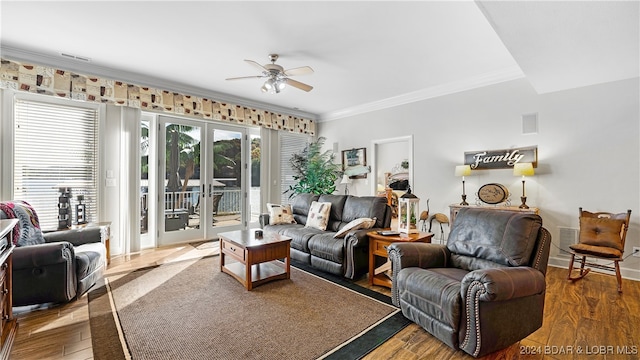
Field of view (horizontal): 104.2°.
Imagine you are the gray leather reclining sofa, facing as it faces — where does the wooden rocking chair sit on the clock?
The wooden rocking chair is roughly at 8 o'clock from the gray leather reclining sofa.

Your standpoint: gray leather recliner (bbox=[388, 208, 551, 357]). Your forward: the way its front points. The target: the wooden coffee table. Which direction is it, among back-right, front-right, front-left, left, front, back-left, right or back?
front-right

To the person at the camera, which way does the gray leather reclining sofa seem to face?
facing the viewer and to the left of the viewer

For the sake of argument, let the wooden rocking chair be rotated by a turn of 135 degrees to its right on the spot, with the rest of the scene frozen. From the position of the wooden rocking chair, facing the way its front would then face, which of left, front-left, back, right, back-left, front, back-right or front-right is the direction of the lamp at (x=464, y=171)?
left

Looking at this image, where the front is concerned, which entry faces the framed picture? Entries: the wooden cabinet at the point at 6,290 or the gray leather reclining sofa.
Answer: the wooden cabinet

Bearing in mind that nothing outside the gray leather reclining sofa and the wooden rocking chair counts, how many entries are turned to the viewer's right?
0

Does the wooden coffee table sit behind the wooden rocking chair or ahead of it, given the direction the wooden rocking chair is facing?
ahead

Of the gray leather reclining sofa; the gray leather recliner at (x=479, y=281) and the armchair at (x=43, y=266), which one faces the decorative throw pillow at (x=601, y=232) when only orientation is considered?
the armchair

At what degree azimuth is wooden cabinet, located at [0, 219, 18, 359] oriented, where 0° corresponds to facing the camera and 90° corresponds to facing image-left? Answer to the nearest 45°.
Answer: approximately 270°

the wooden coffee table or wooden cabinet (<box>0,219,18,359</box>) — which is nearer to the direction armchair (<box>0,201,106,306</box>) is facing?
the wooden coffee table

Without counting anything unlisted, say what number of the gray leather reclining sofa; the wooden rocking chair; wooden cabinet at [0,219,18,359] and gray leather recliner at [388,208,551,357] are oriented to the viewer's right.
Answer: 1

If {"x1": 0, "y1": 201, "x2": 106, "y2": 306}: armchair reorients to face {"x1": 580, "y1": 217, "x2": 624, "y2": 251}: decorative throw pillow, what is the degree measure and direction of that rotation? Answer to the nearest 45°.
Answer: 0° — it already faces it
